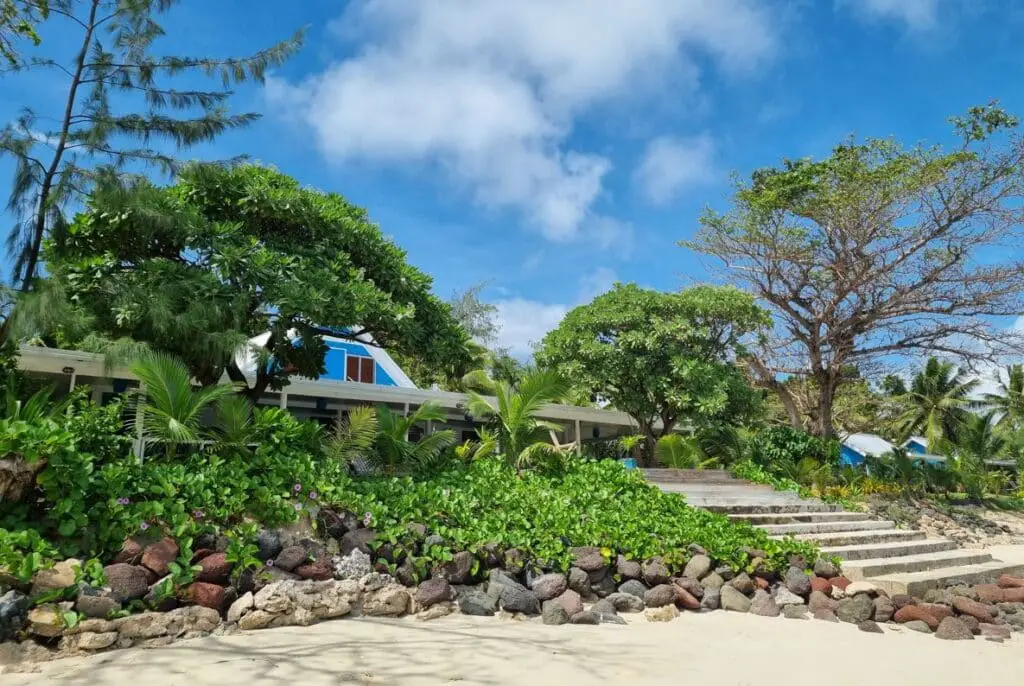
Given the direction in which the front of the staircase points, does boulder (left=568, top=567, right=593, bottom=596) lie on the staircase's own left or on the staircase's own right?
on the staircase's own right

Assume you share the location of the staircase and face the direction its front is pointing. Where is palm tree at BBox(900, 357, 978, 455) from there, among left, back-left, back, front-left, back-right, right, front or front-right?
back-left

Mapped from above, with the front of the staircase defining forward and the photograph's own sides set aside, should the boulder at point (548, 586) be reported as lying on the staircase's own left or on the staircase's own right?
on the staircase's own right

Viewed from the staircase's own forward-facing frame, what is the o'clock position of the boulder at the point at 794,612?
The boulder is roughly at 2 o'clock from the staircase.

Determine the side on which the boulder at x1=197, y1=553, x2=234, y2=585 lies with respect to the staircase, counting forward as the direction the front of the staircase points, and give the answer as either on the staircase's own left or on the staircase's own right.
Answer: on the staircase's own right

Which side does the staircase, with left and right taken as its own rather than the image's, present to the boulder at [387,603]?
right

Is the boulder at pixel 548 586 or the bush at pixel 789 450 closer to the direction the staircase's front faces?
the boulder

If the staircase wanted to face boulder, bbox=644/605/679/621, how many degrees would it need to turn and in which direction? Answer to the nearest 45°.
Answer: approximately 90° to its right

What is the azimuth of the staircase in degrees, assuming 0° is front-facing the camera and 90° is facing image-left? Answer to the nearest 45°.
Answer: approximately 315°

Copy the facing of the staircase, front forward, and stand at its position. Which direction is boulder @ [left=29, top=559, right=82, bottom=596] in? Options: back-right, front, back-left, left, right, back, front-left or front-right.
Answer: right

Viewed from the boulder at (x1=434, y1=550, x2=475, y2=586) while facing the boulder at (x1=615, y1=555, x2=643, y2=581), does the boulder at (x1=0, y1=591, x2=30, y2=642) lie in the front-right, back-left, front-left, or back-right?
back-right

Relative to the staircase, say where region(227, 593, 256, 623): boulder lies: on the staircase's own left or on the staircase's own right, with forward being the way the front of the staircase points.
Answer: on the staircase's own right

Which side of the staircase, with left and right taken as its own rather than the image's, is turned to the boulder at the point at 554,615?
right

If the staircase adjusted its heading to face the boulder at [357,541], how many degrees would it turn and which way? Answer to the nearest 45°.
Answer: approximately 90° to its right

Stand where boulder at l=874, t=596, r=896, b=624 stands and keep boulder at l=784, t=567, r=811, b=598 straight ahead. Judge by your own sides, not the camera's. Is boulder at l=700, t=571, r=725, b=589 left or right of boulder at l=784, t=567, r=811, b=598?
left

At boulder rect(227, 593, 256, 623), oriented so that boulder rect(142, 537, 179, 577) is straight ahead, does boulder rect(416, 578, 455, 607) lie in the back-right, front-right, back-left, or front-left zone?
back-right
